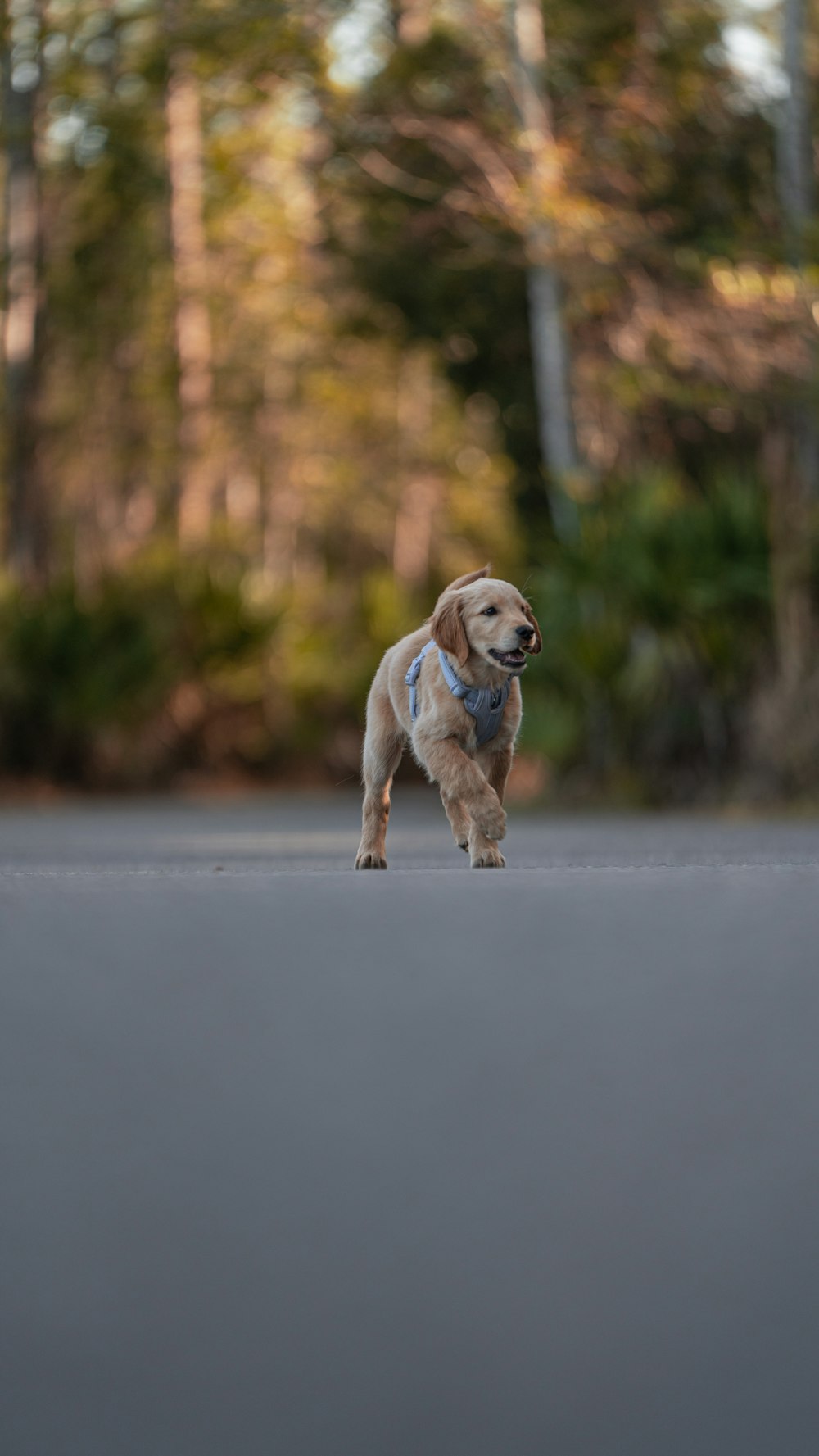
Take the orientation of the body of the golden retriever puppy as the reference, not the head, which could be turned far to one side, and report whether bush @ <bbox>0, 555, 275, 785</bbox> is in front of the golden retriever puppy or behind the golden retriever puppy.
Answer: behind

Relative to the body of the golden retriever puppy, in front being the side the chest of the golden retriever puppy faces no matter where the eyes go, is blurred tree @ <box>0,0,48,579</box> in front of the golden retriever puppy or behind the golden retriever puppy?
behind

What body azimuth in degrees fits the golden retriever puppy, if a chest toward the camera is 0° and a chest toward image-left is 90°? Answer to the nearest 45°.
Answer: approximately 315°

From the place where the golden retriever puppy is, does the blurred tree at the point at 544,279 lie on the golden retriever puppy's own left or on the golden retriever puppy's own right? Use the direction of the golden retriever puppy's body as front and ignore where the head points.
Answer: on the golden retriever puppy's own left

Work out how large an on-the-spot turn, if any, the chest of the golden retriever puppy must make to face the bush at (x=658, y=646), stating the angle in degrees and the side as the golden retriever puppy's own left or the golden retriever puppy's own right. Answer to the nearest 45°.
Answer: approximately 135° to the golden retriever puppy's own left
